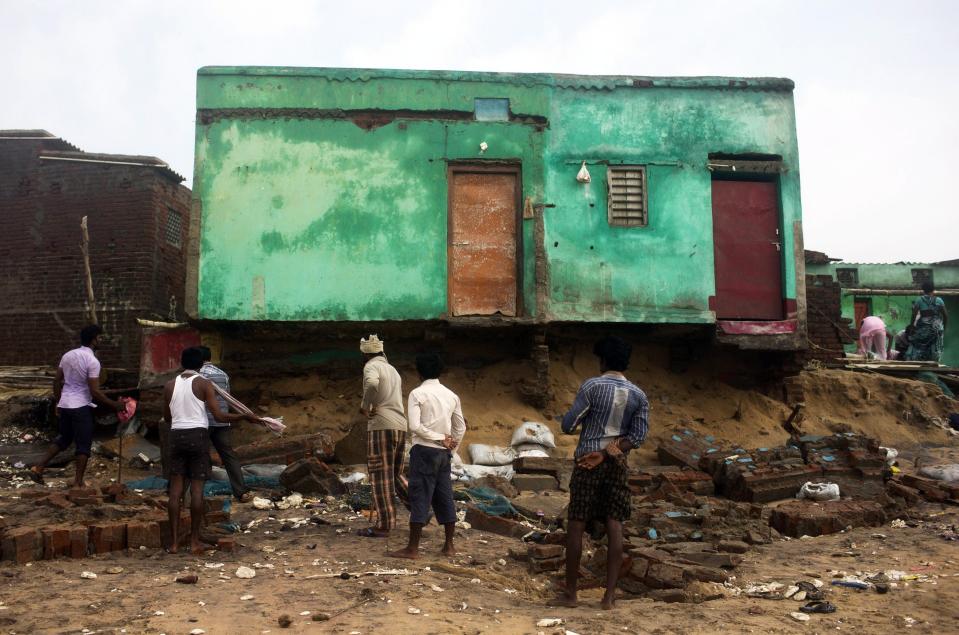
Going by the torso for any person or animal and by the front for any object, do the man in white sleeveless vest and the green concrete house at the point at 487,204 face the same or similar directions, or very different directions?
very different directions

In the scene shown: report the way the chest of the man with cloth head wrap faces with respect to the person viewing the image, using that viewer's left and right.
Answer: facing away from the viewer and to the left of the viewer

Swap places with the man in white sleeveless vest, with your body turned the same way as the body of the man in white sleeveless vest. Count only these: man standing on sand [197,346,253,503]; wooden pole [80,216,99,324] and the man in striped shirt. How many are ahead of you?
2

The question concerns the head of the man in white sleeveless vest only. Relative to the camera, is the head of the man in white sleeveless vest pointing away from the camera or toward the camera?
away from the camera

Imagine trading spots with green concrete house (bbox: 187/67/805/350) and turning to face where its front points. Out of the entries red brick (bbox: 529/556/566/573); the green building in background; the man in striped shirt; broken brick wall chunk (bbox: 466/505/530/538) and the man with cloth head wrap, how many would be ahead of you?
4

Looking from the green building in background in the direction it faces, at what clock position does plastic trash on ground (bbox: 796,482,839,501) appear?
The plastic trash on ground is roughly at 12 o'clock from the green building in background.

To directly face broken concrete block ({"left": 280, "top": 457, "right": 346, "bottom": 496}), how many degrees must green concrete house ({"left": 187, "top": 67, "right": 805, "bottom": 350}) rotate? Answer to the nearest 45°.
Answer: approximately 45° to its right

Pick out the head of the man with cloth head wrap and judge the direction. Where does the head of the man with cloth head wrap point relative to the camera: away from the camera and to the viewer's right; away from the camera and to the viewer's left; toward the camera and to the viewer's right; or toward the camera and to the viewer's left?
away from the camera and to the viewer's left

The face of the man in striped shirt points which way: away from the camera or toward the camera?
away from the camera

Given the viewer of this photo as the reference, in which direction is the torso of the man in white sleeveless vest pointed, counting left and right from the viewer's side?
facing away from the viewer
